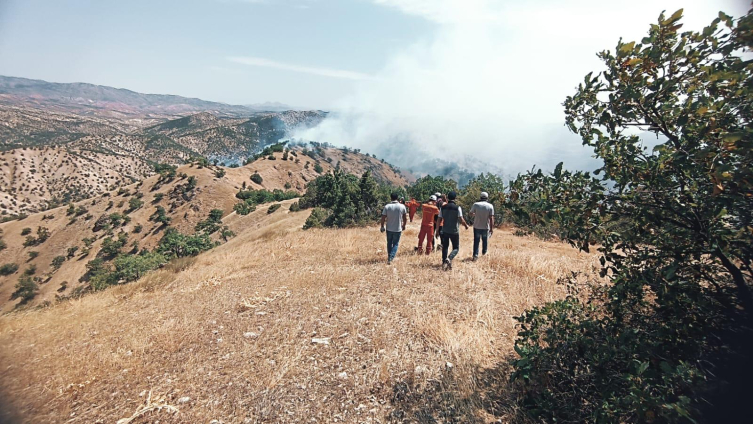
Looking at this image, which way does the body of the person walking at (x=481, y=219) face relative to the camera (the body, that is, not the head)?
away from the camera

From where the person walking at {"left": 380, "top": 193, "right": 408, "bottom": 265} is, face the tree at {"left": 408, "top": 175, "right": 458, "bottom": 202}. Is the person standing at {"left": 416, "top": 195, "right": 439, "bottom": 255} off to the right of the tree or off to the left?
right

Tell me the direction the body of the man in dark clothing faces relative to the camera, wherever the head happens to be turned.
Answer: away from the camera

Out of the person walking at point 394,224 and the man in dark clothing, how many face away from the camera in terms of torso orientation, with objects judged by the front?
2

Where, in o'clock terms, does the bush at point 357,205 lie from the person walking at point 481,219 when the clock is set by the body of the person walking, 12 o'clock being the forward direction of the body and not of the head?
The bush is roughly at 11 o'clock from the person walking.

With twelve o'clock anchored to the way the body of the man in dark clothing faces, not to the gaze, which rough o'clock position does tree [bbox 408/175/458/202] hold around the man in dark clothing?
The tree is roughly at 12 o'clock from the man in dark clothing.

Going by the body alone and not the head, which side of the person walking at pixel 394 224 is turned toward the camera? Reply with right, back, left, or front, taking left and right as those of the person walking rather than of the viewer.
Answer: back

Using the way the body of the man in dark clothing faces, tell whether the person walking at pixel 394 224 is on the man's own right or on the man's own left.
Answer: on the man's own left
